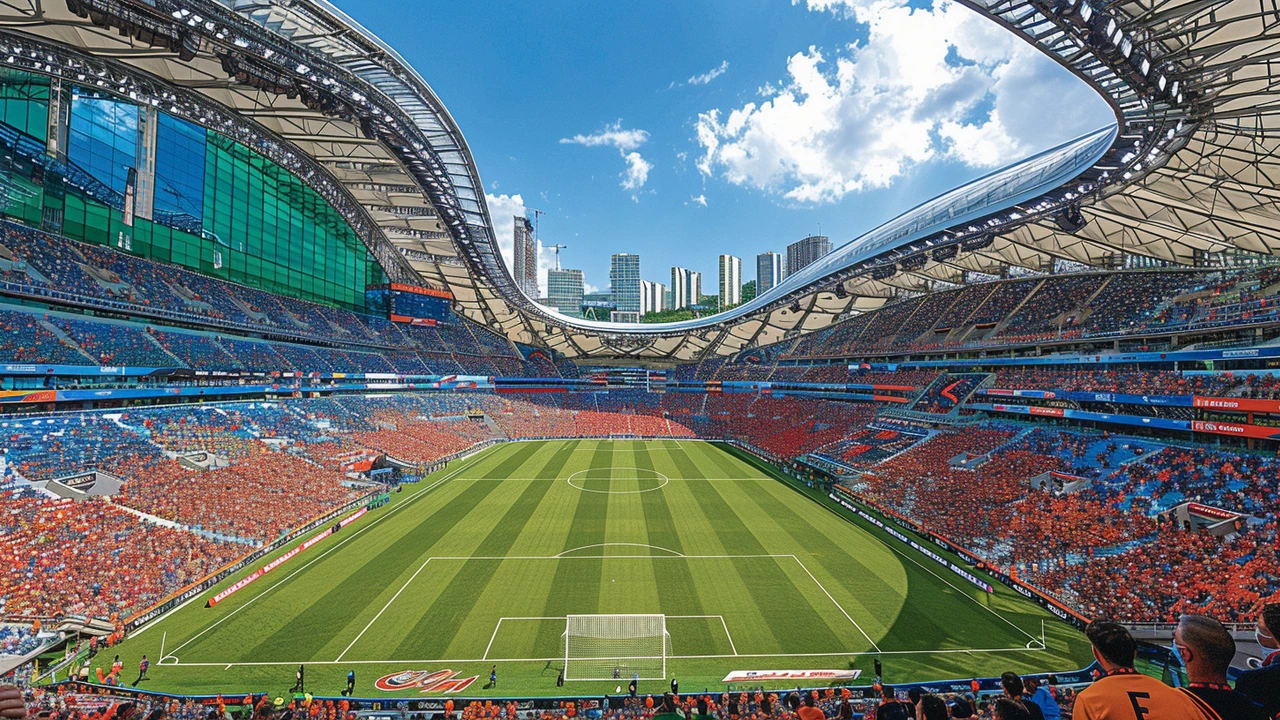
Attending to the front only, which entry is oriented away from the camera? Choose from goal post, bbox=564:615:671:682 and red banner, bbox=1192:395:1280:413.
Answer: the goal post

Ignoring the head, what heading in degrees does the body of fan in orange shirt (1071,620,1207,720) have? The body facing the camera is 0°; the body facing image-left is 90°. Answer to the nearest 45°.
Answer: approximately 135°

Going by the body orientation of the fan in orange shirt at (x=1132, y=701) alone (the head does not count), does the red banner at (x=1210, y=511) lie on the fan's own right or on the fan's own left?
on the fan's own right

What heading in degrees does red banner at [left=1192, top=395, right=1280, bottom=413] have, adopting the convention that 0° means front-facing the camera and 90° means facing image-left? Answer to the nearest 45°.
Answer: approximately 45°

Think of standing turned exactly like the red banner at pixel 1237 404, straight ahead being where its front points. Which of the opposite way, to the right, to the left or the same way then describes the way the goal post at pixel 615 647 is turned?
to the right

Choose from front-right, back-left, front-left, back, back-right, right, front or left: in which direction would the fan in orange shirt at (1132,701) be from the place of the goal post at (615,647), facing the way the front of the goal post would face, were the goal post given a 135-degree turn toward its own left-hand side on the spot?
front-left

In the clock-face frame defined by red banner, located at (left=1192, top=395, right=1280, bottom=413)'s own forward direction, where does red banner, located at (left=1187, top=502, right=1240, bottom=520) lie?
red banner, located at (left=1187, top=502, right=1240, bottom=520) is roughly at 11 o'clock from red banner, located at (left=1192, top=395, right=1280, bottom=413).

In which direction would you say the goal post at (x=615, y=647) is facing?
away from the camera

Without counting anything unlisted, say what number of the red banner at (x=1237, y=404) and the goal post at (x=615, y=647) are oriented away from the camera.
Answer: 1
